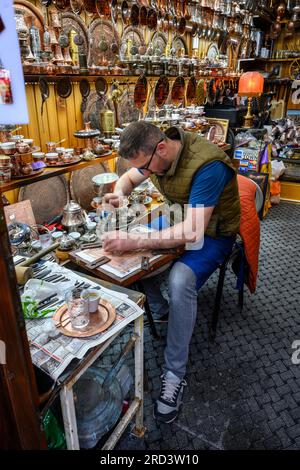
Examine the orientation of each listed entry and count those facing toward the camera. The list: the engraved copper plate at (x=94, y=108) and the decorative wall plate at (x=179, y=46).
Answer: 2

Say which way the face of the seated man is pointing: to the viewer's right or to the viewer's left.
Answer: to the viewer's left

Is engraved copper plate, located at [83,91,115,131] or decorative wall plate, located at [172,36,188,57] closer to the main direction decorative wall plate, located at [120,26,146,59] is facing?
the engraved copper plate

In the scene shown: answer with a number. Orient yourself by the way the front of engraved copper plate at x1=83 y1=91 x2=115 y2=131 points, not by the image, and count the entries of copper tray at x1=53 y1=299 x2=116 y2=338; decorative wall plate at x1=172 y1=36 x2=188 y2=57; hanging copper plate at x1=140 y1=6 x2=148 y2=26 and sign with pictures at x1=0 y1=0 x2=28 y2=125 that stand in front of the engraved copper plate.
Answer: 2

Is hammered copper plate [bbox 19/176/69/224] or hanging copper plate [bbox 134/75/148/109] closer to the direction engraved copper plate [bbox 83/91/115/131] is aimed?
the hammered copper plate

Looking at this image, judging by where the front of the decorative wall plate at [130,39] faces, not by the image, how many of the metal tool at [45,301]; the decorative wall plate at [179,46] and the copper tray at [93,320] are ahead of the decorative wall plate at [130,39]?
2

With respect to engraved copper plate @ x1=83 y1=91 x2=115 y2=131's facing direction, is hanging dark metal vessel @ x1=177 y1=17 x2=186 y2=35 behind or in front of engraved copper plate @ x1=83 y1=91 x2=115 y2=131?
behind
